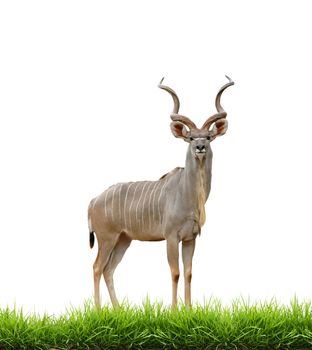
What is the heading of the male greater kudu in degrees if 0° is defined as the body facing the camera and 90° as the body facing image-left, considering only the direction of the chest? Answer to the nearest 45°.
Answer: approximately 315°
